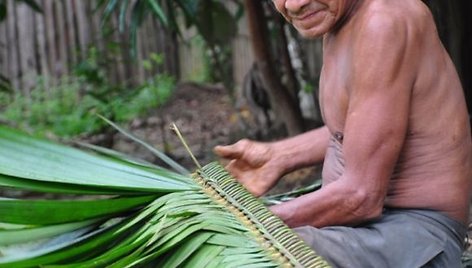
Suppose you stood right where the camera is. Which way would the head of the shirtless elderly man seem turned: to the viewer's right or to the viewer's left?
to the viewer's left

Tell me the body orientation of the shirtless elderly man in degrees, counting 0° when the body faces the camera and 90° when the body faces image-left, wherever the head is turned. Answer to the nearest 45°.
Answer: approximately 90°
